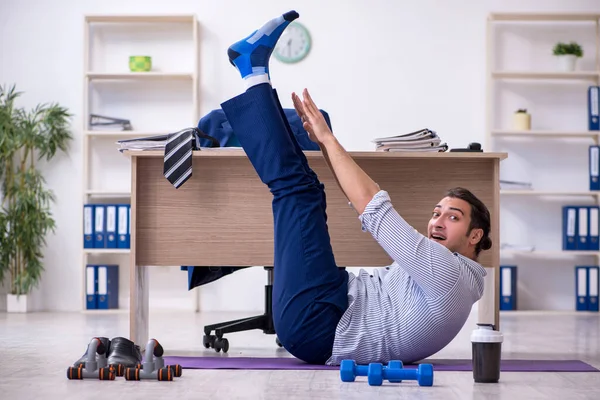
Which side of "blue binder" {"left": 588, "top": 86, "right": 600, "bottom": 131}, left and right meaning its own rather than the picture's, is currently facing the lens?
front

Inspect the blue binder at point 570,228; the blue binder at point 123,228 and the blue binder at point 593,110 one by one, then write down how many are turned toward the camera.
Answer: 3

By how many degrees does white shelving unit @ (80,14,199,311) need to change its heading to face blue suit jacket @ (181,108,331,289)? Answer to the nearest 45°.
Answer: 0° — it already faces it

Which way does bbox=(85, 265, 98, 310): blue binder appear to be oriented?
toward the camera

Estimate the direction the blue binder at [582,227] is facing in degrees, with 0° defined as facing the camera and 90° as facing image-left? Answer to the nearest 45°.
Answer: approximately 0°

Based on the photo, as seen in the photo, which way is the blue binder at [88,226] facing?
toward the camera

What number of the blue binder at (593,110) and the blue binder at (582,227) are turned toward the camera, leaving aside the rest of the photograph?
2

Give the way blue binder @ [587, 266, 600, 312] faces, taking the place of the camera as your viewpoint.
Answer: facing the viewer

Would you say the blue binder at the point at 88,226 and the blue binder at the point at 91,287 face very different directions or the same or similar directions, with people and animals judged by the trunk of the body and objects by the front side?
same or similar directions
